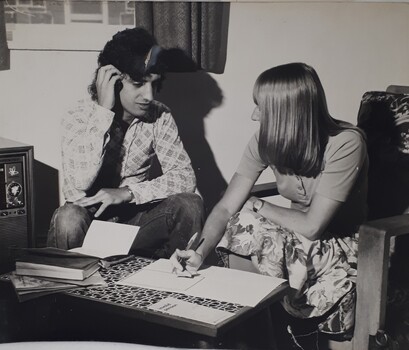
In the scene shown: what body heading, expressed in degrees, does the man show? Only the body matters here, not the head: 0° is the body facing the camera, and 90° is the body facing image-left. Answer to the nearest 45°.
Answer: approximately 0°

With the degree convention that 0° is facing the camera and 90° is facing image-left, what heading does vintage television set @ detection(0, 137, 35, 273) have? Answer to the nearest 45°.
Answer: approximately 315°

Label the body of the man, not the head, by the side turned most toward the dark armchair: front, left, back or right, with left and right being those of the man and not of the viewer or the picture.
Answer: left

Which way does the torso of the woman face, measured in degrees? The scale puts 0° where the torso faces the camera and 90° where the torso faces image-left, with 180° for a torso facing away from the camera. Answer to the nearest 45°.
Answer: approximately 45°
